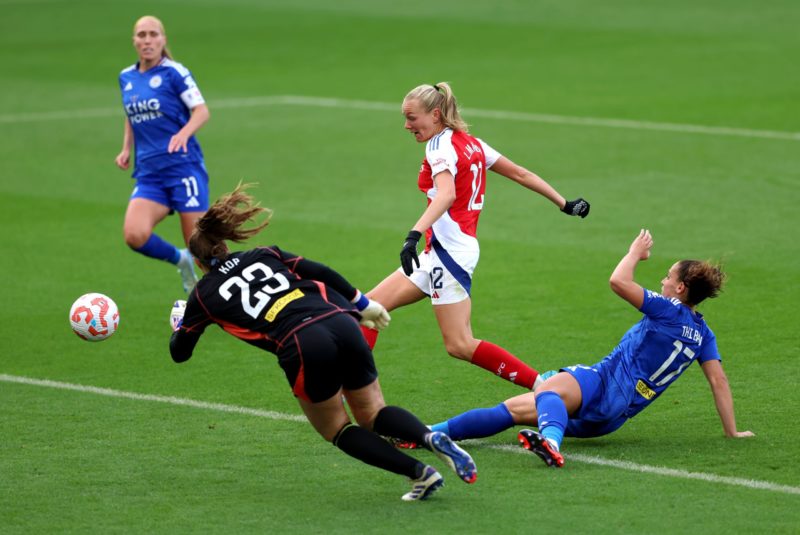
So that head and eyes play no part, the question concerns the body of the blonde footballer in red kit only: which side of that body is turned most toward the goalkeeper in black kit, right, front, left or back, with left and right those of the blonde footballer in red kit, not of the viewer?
left

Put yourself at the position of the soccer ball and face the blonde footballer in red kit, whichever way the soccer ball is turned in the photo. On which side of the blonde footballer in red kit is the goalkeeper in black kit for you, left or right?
right

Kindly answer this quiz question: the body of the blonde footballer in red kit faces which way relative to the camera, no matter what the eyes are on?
to the viewer's left

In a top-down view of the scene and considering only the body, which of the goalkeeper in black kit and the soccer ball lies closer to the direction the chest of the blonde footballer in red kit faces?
the soccer ball

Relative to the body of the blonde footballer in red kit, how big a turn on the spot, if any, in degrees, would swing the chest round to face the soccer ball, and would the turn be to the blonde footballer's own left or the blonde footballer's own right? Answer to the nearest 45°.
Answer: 0° — they already face it
